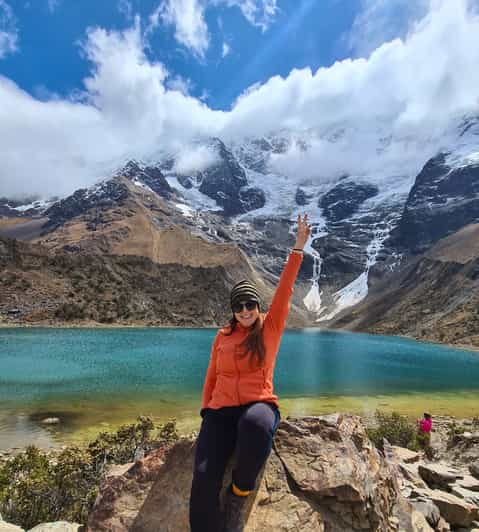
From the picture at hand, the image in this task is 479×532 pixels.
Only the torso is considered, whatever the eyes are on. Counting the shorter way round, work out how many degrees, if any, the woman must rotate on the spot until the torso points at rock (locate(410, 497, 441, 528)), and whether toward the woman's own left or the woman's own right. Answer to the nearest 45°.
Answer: approximately 135° to the woman's own left

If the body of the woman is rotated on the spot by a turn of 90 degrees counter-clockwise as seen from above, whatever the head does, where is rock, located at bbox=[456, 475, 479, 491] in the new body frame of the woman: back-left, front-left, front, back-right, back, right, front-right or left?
front-left

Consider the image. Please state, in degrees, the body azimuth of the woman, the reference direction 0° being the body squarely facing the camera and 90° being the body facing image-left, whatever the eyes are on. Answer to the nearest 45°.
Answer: approximately 0°

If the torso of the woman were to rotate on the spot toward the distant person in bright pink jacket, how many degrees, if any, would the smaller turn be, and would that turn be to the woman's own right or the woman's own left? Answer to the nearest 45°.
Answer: approximately 135° to the woman's own left

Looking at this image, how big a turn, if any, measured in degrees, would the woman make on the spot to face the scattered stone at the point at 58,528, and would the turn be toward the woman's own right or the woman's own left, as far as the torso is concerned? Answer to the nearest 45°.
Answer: approximately 90° to the woman's own right

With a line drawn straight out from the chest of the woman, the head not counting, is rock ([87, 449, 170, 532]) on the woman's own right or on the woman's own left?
on the woman's own right

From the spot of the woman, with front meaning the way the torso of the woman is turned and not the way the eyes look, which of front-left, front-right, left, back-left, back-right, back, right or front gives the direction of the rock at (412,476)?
back-left
